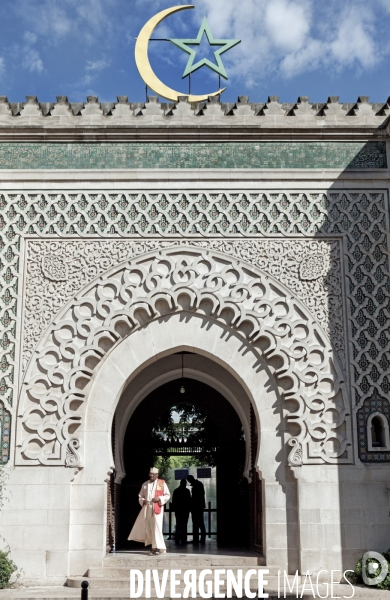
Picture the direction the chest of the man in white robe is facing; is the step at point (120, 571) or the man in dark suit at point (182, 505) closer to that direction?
the step

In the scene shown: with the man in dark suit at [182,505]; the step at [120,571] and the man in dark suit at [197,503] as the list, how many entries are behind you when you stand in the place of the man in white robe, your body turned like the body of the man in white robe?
2

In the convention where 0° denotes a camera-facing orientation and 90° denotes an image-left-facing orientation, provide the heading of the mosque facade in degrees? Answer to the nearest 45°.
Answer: approximately 0°

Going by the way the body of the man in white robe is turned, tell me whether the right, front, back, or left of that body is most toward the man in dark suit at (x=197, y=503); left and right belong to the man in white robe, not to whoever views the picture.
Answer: back

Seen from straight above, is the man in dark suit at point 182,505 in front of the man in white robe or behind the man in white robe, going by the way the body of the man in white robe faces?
behind
